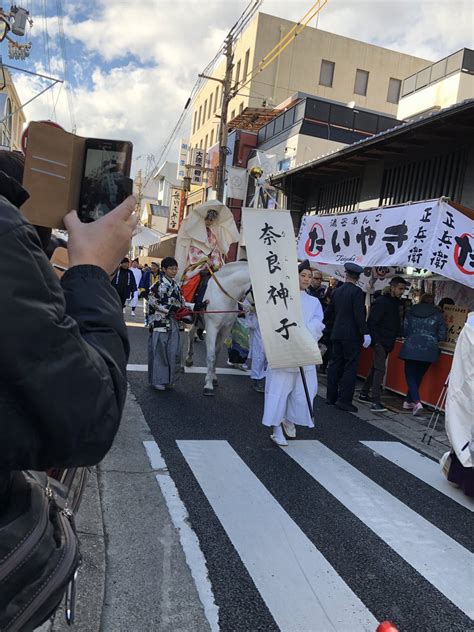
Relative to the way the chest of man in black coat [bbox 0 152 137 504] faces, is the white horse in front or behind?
in front

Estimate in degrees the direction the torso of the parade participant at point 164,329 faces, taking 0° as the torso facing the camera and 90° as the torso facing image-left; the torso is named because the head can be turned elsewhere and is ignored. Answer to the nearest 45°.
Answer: approximately 315°

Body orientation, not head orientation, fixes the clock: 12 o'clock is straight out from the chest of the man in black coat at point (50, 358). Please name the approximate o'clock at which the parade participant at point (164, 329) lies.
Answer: The parade participant is roughly at 11 o'clock from the man in black coat.

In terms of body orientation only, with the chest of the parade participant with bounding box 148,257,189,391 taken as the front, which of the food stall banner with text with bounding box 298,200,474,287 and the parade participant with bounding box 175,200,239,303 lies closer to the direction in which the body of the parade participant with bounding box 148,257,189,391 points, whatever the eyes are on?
the food stall banner with text

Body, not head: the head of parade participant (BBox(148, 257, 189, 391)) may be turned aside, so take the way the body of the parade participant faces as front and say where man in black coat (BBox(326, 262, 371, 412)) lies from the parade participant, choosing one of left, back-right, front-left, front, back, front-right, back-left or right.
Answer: front-left

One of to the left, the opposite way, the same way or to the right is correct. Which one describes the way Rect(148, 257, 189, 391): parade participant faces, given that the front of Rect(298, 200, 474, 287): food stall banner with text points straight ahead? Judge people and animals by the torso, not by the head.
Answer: to the left

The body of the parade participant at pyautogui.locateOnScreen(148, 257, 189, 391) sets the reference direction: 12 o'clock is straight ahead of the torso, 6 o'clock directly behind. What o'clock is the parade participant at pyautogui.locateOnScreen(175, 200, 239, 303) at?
the parade participant at pyautogui.locateOnScreen(175, 200, 239, 303) is roughly at 8 o'clock from the parade participant at pyautogui.locateOnScreen(148, 257, 189, 391).

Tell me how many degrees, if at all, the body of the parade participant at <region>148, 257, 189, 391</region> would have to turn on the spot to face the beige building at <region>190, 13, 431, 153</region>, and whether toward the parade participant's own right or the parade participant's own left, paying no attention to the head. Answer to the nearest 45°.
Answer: approximately 135° to the parade participant's own left

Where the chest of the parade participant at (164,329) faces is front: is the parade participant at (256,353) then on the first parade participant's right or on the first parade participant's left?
on the first parade participant's left

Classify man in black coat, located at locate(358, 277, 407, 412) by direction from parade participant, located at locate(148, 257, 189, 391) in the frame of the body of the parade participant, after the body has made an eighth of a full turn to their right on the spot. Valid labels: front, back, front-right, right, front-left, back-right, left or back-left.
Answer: left

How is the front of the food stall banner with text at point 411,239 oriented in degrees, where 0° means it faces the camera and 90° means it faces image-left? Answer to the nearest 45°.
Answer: approximately 45°

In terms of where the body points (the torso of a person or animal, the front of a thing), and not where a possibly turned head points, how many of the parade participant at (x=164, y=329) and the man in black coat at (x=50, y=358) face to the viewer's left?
0

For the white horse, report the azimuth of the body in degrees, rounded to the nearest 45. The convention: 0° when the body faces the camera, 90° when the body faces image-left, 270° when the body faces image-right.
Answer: approximately 315°
